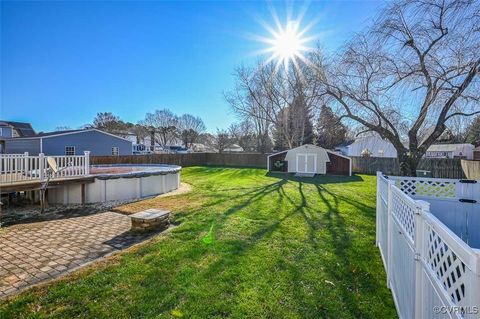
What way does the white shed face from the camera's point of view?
toward the camera

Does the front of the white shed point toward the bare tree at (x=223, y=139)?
no

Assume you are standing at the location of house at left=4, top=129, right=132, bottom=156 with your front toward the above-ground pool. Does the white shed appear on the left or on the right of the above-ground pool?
left

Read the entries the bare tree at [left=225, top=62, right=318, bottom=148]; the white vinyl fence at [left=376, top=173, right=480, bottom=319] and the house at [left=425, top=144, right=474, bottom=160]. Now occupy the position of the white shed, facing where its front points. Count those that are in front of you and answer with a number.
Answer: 1

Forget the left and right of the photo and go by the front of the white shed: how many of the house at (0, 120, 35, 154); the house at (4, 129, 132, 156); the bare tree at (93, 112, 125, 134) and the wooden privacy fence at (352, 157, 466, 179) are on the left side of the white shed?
1

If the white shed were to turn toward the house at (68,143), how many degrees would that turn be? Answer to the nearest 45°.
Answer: approximately 90° to its right

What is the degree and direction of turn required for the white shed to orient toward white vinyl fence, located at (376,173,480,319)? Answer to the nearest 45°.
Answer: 0° — it already faces it

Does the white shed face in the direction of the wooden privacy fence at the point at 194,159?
no

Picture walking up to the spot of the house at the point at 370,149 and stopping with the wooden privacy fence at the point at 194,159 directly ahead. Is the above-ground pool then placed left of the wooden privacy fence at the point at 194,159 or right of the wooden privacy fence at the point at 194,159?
left

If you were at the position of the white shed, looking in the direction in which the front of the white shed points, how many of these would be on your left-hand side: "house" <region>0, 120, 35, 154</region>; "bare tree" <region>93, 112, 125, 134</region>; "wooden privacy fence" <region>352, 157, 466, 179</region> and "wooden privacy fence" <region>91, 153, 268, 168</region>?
1

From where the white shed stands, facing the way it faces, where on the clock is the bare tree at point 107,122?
The bare tree is roughly at 4 o'clock from the white shed.

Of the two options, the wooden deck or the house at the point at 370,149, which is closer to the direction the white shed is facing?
the wooden deck

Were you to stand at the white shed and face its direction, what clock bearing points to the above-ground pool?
The above-ground pool is roughly at 1 o'clock from the white shed.

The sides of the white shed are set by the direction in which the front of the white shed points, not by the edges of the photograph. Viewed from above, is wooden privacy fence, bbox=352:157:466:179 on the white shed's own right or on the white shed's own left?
on the white shed's own left

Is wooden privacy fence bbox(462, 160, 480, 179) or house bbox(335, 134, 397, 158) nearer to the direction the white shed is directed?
the wooden privacy fence

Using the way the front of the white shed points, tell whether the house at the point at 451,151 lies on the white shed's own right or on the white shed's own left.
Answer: on the white shed's own left

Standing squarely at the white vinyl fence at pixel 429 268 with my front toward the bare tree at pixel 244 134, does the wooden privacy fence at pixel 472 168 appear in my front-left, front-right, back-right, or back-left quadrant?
front-right

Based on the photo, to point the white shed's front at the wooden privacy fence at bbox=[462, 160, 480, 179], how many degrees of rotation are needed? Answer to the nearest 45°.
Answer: approximately 45° to its left
